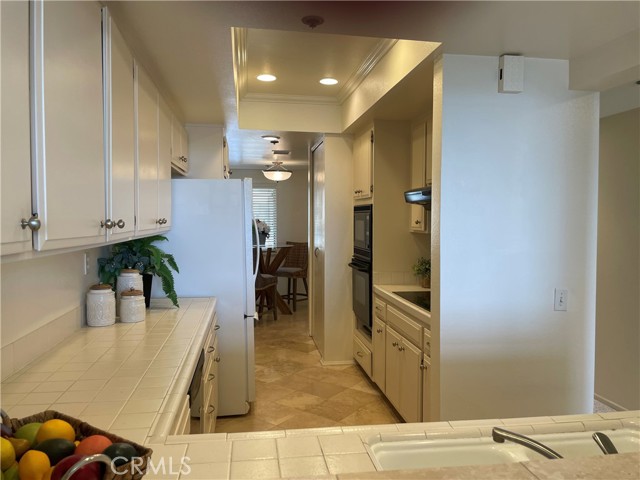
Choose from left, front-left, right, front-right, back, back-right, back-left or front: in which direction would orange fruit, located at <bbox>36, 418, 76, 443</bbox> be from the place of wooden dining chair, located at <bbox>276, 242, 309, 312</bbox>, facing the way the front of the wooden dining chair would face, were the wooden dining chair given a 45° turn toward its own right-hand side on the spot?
left

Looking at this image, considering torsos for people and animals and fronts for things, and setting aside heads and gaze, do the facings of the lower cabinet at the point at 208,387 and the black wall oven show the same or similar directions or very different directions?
very different directions

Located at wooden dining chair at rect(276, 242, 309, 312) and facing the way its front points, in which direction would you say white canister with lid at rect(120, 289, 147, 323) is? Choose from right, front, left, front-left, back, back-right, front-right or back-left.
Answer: front-left

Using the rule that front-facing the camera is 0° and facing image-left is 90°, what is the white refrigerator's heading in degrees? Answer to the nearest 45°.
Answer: approximately 270°

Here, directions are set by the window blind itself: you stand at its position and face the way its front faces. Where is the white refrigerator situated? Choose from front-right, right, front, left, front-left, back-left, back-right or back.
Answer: front

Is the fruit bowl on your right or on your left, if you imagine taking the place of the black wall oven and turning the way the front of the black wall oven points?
on your left

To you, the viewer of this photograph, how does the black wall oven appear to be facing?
facing to the left of the viewer

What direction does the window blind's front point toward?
toward the camera

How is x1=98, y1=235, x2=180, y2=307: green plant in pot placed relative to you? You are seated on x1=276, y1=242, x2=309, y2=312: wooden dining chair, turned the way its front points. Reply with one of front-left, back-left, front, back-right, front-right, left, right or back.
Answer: front-left

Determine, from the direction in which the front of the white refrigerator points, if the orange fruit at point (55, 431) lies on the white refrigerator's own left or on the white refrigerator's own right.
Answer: on the white refrigerator's own right

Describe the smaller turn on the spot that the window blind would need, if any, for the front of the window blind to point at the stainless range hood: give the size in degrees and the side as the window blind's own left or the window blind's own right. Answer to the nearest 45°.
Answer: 0° — it already faces it

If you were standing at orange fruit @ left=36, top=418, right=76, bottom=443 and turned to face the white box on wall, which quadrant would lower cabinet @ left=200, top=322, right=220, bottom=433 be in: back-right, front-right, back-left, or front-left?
front-left

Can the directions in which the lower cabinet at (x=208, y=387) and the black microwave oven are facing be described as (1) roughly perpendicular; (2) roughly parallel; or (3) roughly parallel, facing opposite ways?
roughly parallel, facing opposite ways

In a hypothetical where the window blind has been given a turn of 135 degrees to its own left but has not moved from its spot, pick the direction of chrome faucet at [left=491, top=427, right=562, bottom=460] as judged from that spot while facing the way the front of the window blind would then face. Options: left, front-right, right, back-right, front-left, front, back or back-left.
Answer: back-right

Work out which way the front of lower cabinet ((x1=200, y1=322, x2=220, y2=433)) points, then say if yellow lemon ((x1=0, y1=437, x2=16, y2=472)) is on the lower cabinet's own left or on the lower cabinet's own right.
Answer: on the lower cabinet's own right

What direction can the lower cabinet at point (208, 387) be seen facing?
to the viewer's right
